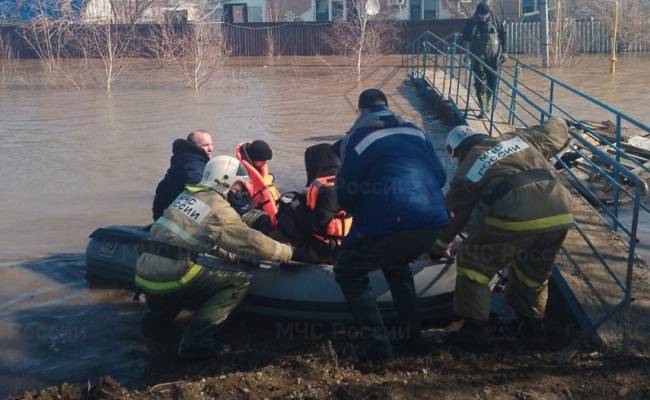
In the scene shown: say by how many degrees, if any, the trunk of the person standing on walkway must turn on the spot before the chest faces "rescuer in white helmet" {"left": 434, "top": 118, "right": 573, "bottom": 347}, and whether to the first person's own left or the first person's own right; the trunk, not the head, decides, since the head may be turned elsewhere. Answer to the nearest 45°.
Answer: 0° — they already face them

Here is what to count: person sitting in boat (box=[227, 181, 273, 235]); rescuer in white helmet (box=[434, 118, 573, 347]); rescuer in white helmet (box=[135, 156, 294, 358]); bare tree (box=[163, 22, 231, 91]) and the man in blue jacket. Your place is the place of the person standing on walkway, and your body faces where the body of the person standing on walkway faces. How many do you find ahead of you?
4

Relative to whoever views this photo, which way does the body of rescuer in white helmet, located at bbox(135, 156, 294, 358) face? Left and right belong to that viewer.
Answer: facing away from the viewer and to the right of the viewer

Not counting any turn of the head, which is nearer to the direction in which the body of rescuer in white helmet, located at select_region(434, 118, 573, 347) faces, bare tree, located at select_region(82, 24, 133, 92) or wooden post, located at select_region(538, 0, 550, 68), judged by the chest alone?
the bare tree

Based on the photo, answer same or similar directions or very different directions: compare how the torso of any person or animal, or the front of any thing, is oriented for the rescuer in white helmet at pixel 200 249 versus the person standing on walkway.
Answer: very different directions

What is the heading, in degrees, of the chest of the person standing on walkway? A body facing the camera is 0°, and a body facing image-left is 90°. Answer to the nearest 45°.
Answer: approximately 0°

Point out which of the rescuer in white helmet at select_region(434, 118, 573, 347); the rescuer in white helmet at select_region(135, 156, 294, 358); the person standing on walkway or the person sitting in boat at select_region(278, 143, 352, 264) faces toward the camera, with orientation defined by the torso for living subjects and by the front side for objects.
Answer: the person standing on walkway

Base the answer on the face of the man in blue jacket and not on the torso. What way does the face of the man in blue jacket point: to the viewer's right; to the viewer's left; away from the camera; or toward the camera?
away from the camera

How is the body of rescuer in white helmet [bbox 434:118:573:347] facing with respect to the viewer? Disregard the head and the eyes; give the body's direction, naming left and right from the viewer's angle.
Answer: facing away from the viewer and to the left of the viewer
